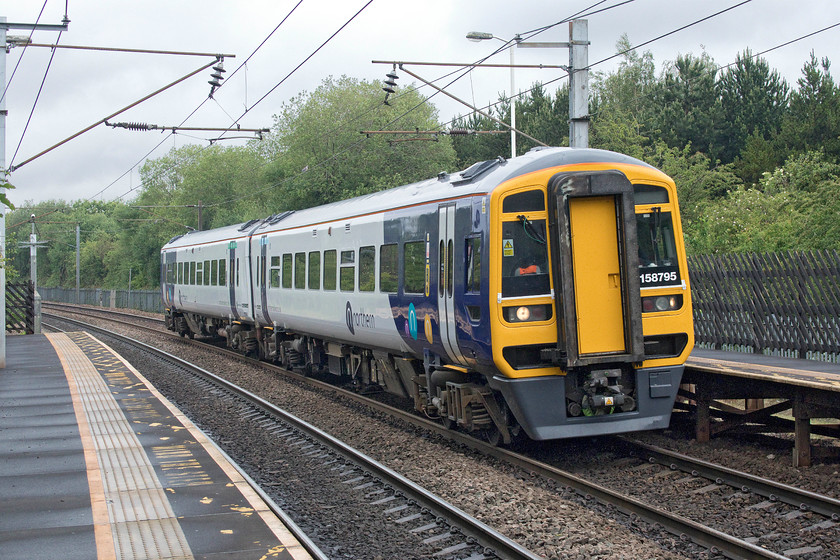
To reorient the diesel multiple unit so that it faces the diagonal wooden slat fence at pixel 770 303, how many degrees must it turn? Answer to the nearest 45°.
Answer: approximately 90° to its left

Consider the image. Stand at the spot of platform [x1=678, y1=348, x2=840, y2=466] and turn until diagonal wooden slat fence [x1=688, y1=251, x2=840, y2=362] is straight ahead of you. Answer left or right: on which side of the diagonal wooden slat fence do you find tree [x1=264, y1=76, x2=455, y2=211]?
left

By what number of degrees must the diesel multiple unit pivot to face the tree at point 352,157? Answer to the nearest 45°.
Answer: approximately 135° to its left

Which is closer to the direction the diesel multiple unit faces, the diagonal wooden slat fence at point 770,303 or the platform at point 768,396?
the platform

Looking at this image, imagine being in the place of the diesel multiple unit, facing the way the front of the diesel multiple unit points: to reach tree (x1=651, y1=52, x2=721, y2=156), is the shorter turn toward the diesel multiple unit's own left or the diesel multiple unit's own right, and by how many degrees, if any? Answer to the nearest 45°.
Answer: approximately 135° to the diesel multiple unit's own left

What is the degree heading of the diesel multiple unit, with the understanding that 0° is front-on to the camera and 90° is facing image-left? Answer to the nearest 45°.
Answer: approximately 315°

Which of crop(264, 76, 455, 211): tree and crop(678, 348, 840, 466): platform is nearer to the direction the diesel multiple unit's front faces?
the platform

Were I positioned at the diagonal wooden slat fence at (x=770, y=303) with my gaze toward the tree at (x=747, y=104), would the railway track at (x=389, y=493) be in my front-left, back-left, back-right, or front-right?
back-left

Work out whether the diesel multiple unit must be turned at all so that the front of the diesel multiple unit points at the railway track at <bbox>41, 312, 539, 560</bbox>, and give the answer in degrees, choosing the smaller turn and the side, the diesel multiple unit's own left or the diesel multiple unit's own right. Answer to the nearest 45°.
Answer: approximately 90° to the diesel multiple unit's own right

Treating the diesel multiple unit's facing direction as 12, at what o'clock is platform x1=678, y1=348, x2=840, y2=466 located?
The platform is roughly at 10 o'clock from the diesel multiple unit.

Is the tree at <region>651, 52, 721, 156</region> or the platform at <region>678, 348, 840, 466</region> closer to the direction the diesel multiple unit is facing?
the platform

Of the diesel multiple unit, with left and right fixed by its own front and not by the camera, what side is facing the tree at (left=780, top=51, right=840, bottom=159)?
left

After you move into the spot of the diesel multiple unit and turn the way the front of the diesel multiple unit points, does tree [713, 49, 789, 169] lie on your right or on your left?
on your left
